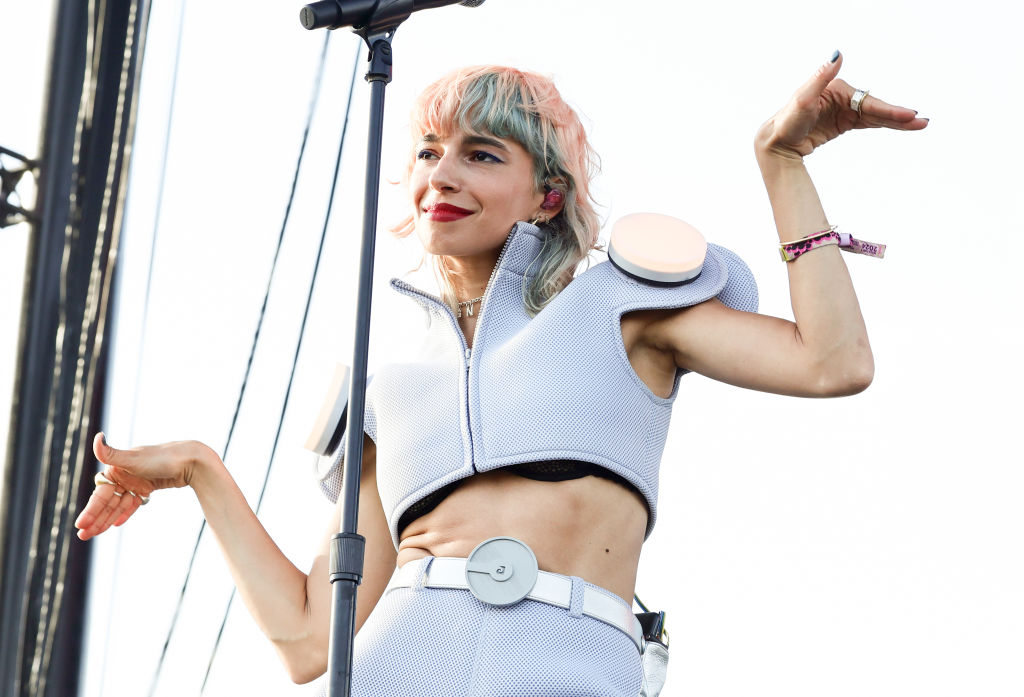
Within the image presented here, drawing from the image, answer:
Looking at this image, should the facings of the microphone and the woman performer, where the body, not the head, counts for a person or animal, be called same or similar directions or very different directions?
very different directions

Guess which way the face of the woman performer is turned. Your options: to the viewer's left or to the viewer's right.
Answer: to the viewer's left

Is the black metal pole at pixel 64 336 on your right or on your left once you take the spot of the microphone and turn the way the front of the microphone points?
on your left

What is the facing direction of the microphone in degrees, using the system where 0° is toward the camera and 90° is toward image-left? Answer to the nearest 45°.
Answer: approximately 225°
